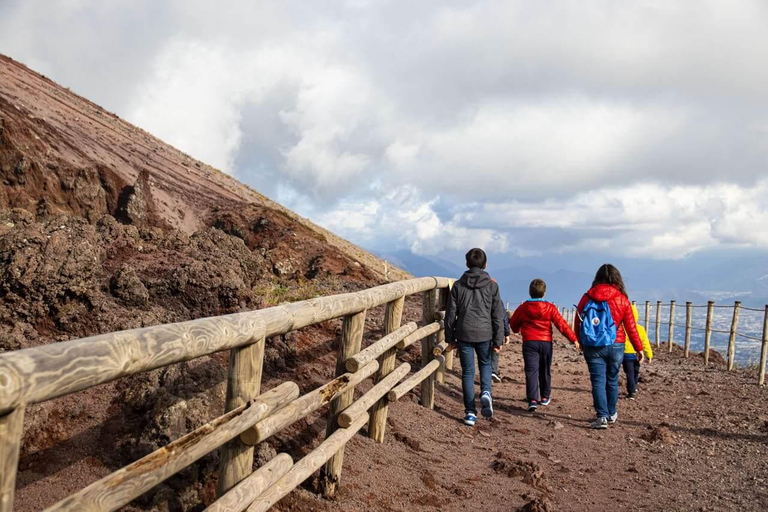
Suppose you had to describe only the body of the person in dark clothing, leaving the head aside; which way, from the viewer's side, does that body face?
away from the camera

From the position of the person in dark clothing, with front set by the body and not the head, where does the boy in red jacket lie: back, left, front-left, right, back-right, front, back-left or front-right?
front-right

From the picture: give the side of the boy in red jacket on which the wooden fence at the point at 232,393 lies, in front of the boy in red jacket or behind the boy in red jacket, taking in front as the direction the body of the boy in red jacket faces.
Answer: behind

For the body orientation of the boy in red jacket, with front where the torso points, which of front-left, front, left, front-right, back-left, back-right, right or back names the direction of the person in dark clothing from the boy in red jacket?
back-left

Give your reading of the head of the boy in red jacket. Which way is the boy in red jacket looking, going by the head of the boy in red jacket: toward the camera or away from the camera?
away from the camera

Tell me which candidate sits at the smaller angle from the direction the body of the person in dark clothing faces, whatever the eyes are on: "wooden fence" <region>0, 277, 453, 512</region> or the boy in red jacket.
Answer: the boy in red jacket

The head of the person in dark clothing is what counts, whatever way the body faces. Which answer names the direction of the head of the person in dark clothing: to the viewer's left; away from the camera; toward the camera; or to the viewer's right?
away from the camera

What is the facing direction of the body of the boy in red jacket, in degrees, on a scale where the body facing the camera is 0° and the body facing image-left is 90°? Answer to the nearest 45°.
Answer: approximately 180°

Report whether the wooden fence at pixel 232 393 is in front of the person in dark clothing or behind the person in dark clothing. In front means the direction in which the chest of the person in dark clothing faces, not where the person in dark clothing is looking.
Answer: behind

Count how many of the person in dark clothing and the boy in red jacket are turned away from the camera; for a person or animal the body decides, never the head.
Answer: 2
